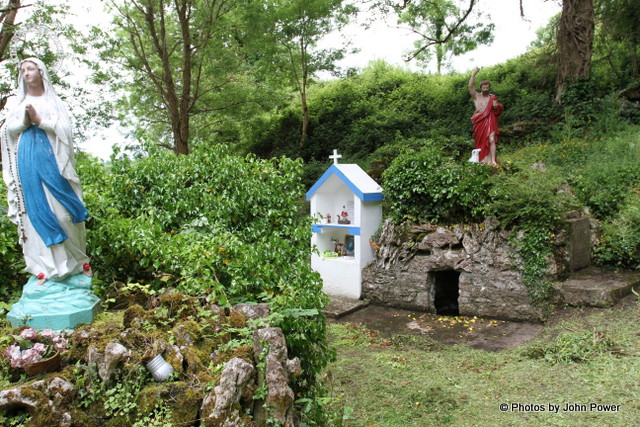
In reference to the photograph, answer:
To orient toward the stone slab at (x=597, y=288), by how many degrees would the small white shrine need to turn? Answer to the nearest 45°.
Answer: approximately 90° to its left

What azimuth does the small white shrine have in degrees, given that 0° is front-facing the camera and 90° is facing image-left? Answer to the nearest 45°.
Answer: approximately 45°

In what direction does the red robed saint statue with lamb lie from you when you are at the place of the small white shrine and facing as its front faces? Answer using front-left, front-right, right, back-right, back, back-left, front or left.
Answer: back-left

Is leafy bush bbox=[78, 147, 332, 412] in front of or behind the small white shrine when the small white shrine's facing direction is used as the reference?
in front

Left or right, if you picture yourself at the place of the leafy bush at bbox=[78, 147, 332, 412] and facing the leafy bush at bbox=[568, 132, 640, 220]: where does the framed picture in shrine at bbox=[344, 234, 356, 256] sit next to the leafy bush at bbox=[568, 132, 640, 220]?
left

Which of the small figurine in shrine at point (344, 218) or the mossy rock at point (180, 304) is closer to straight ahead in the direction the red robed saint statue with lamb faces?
the mossy rock

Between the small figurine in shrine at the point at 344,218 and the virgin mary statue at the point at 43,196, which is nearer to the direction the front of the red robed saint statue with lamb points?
the virgin mary statue

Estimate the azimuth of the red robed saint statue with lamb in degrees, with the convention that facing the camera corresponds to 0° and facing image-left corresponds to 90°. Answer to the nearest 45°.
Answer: approximately 0°

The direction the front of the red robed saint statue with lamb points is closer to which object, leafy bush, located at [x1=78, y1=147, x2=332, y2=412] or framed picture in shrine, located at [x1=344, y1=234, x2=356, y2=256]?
the leafy bush

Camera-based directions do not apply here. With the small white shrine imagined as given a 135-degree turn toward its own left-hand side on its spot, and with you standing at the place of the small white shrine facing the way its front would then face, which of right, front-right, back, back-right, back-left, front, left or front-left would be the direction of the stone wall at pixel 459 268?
front-right

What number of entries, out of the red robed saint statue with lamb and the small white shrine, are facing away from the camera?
0

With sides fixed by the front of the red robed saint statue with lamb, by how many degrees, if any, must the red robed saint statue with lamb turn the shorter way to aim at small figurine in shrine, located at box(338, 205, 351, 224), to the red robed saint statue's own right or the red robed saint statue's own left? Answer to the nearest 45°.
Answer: approximately 90° to the red robed saint statue's own right
